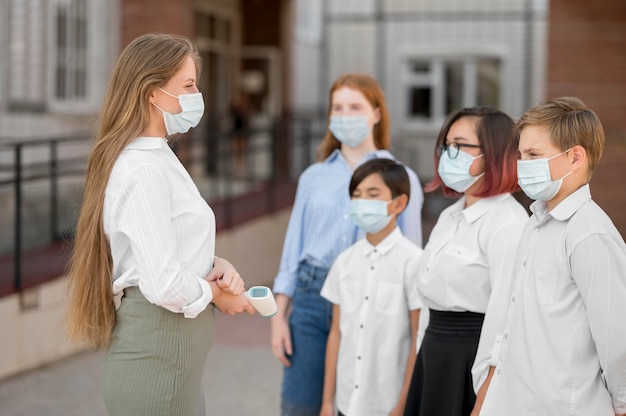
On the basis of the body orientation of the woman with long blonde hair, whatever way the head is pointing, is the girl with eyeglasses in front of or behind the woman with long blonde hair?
in front

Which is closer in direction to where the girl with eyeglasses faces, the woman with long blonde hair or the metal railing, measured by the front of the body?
the woman with long blonde hair

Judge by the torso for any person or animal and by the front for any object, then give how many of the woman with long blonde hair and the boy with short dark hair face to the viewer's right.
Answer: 1

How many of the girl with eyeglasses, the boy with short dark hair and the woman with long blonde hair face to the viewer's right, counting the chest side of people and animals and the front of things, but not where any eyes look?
1

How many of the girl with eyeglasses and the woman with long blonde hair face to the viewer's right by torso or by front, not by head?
1

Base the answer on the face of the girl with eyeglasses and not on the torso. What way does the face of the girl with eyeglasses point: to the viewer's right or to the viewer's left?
to the viewer's left

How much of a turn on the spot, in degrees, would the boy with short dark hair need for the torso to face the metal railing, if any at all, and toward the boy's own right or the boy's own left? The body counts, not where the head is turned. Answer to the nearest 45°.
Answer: approximately 135° to the boy's own right

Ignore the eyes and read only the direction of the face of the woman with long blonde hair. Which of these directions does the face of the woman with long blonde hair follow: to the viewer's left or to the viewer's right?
to the viewer's right

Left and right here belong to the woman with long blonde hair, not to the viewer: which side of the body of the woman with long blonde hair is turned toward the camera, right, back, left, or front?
right

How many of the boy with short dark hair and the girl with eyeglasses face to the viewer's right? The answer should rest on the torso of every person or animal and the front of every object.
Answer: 0

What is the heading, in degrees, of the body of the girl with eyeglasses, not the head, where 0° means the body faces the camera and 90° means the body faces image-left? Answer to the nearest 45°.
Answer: approximately 45°

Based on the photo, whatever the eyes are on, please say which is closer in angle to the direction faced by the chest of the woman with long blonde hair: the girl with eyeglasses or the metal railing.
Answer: the girl with eyeglasses
